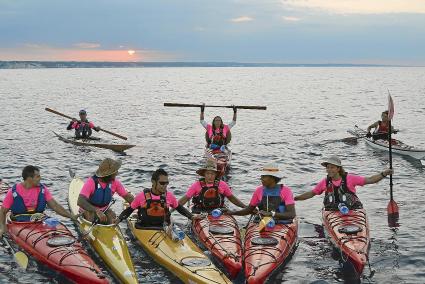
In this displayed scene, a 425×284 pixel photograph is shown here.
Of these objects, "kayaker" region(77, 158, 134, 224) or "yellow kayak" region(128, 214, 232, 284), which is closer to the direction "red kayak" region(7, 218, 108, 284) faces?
the yellow kayak

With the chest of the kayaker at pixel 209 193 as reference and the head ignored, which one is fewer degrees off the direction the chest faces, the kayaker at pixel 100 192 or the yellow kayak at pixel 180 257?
the yellow kayak

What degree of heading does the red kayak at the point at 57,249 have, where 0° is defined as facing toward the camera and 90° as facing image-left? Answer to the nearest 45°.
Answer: approximately 315°

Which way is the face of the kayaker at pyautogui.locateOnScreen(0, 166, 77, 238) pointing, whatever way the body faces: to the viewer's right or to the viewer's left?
to the viewer's right

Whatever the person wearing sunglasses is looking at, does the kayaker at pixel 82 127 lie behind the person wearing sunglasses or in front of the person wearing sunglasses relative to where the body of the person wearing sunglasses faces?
behind

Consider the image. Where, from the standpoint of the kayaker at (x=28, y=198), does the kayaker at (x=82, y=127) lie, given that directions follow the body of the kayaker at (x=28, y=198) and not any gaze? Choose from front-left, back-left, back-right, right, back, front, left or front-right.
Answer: back-left

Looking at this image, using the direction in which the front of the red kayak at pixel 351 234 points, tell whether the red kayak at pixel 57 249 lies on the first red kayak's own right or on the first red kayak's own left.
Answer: on the first red kayak's own right

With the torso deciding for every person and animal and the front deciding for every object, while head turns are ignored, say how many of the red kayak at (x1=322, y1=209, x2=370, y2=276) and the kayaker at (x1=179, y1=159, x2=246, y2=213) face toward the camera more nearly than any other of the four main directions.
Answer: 2

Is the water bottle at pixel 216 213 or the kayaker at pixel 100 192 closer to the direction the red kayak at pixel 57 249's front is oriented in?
the water bottle

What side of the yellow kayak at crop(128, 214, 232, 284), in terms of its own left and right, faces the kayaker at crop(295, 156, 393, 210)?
left

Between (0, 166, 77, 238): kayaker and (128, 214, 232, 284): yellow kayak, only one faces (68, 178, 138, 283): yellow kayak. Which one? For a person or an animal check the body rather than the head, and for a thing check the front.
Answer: the kayaker

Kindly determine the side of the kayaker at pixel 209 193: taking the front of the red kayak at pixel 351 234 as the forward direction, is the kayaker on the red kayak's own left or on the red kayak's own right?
on the red kayak's own right
